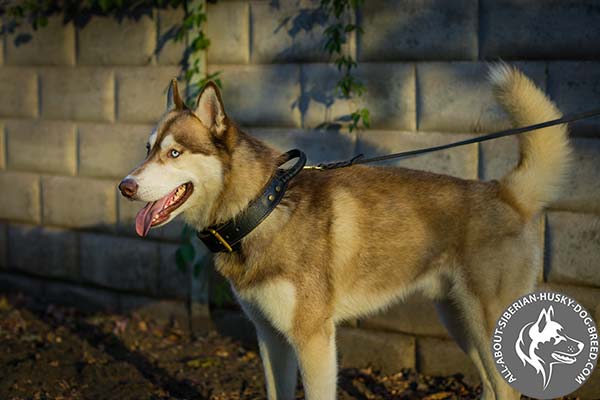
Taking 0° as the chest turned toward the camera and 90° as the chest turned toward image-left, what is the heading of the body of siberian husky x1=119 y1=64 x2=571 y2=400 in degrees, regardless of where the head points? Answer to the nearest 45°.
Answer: approximately 90°

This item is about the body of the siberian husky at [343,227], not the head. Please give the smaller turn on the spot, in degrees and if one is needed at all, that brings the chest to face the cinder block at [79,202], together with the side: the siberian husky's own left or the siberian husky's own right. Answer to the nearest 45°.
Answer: approximately 45° to the siberian husky's own right

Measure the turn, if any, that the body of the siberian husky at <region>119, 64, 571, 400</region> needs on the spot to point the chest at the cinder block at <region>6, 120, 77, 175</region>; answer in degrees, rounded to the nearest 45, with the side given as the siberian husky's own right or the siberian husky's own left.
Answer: approximately 45° to the siberian husky's own right

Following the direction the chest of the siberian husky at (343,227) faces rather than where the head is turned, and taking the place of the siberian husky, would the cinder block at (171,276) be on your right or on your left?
on your right

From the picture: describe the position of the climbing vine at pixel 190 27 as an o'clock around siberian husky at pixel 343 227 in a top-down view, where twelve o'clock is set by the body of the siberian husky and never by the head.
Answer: The climbing vine is roughly at 2 o'clock from the siberian husky.

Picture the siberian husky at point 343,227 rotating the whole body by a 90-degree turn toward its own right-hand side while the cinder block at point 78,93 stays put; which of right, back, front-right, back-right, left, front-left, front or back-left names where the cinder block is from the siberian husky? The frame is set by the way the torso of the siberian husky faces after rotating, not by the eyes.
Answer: front-left

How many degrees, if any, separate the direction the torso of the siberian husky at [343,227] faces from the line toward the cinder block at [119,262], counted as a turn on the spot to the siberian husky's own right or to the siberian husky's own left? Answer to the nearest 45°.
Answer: approximately 45° to the siberian husky's own right

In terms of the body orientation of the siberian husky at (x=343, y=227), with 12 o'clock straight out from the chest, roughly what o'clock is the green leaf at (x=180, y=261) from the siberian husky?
The green leaf is roughly at 2 o'clock from the siberian husky.

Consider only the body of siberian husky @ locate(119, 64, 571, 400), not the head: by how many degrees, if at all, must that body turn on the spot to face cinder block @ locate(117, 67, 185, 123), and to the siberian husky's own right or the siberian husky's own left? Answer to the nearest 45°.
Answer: approximately 45° to the siberian husky's own right

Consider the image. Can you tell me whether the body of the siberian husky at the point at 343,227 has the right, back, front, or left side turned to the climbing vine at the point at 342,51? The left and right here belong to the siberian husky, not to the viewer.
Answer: right
